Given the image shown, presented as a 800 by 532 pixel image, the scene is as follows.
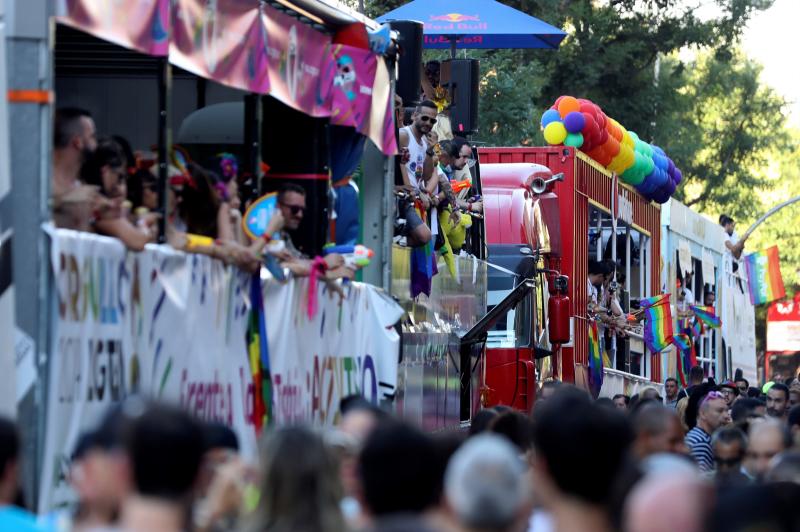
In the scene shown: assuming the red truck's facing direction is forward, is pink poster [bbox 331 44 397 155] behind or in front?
in front

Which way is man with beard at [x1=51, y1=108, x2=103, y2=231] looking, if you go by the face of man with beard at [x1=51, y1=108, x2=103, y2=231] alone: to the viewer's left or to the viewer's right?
to the viewer's right

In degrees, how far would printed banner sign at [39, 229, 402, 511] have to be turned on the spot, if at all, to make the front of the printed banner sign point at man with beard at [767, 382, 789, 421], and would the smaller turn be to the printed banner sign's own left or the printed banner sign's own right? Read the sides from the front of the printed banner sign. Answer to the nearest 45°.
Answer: approximately 90° to the printed banner sign's own left

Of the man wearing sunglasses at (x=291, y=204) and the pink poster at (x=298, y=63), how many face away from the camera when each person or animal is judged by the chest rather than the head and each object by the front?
0

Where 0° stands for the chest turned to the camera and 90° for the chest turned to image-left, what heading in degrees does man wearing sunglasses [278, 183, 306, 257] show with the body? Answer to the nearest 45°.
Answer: approximately 315°

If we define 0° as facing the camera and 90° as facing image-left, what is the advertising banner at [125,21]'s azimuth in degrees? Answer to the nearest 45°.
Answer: approximately 315°

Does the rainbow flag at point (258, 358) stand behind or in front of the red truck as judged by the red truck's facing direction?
in front

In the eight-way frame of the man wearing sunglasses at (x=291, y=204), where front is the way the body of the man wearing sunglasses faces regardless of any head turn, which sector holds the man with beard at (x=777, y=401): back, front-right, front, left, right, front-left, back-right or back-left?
left
